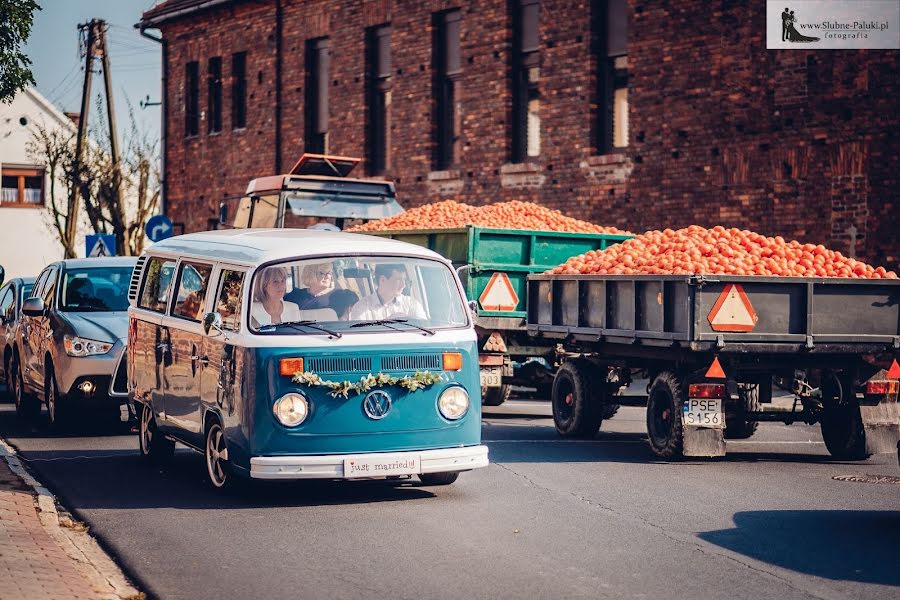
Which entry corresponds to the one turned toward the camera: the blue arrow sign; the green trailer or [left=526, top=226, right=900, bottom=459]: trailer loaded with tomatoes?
the blue arrow sign

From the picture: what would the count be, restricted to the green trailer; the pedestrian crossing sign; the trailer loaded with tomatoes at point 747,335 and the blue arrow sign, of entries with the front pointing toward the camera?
2

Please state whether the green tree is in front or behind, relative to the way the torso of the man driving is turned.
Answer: behind

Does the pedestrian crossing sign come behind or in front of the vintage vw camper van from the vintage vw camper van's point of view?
behind

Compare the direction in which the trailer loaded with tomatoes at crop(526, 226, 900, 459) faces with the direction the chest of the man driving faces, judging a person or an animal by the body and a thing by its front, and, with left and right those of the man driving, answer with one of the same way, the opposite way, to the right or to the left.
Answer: the opposite way

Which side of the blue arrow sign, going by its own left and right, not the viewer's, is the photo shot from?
front

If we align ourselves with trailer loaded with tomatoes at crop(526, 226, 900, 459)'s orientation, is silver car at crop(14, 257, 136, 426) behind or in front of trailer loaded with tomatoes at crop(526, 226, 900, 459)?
in front

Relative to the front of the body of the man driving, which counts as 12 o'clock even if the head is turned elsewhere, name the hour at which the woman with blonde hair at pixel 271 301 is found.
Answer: The woman with blonde hair is roughly at 4 o'clock from the man driving.

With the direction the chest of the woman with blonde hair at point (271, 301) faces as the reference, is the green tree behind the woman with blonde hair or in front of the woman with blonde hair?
behind

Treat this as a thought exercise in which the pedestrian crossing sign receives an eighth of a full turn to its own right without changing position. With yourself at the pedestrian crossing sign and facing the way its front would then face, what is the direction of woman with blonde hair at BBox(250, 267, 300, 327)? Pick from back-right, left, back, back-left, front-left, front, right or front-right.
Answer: front-left

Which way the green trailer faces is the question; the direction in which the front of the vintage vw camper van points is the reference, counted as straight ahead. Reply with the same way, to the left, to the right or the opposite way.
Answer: the opposite way

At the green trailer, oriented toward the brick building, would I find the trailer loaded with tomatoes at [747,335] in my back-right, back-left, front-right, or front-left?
back-right

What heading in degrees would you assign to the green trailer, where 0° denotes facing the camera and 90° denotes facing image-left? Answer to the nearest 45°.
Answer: approximately 135°
